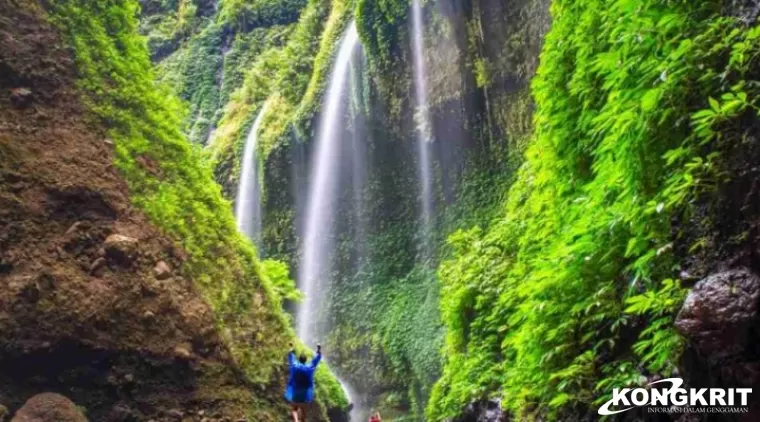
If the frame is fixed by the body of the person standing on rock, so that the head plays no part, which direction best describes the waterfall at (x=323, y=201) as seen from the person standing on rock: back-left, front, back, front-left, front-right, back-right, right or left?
front

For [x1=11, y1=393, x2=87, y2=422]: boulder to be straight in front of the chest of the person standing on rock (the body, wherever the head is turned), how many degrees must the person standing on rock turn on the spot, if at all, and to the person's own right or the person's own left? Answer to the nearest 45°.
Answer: approximately 90° to the person's own left

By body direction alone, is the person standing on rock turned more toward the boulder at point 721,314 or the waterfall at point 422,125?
the waterfall

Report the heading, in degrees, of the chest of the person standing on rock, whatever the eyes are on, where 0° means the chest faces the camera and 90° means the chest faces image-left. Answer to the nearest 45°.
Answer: approximately 180°

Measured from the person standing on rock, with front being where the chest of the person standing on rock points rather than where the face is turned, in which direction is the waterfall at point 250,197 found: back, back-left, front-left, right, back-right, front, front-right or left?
front

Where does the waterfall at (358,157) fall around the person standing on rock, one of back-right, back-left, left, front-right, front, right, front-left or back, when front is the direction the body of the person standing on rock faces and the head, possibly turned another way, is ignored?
front

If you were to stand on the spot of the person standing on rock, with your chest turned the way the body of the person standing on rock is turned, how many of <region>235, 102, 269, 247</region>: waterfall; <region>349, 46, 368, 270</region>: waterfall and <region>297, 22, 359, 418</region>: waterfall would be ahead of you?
3

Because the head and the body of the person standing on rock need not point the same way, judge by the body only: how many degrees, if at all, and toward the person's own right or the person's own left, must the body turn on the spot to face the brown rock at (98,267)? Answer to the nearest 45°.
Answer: approximately 90° to the person's own left

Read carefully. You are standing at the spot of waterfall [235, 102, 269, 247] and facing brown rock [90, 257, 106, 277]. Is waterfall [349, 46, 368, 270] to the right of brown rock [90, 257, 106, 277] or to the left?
left

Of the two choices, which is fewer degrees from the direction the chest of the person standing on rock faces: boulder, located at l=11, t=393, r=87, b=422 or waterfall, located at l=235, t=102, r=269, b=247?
the waterfall

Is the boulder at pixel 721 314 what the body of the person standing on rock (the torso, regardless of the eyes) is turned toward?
no
